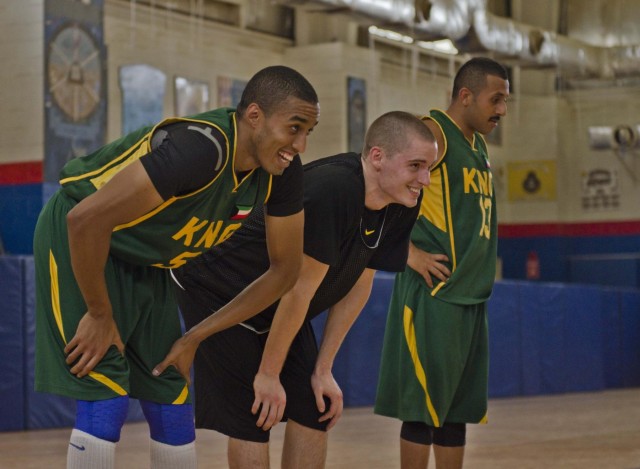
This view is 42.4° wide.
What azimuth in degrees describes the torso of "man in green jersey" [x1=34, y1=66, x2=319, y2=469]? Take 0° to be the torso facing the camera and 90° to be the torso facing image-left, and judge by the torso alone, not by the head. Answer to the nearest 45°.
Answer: approximately 315°

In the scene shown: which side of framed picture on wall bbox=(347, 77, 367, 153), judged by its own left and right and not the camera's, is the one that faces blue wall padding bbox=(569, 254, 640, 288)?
left

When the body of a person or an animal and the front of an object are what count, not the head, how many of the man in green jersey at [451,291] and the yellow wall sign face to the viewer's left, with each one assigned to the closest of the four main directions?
0

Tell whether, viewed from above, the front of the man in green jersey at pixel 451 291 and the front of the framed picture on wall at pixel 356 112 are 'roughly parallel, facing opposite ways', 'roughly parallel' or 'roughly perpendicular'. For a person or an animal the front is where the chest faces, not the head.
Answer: roughly parallel

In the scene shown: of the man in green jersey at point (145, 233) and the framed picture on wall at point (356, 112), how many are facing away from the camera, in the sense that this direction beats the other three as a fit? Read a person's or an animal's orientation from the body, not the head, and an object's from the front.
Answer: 0

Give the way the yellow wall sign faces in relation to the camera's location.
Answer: facing the viewer

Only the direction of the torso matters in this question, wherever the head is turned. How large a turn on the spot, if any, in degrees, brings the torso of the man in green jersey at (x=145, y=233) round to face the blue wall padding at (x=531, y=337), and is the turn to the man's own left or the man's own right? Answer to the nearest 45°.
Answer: approximately 90° to the man's own left

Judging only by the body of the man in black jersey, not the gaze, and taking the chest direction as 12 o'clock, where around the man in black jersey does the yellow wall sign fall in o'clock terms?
The yellow wall sign is roughly at 8 o'clock from the man in black jersey.

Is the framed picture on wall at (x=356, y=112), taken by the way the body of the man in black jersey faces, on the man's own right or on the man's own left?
on the man's own left

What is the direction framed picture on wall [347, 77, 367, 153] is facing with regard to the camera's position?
facing the viewer and to the right of the viewer

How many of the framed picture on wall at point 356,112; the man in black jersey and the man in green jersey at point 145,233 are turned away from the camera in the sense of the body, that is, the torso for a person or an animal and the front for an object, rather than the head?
0

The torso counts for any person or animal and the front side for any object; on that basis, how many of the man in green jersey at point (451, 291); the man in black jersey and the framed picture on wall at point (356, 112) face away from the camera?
0

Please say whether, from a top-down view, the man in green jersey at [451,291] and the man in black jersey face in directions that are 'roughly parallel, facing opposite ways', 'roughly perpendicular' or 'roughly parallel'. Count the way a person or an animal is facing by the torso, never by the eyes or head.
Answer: roughly parallel

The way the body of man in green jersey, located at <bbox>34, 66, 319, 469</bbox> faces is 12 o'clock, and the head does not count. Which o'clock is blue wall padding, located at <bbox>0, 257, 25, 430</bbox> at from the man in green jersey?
The blue wall padding is roughly at 7 o'clock from the man in green jersey.

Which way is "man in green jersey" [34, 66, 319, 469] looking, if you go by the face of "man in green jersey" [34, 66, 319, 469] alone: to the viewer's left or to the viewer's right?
to the viewer's right
